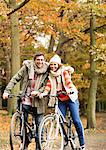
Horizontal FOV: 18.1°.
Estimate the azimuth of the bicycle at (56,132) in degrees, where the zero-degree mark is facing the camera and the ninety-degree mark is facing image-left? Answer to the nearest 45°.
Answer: approximately 45°

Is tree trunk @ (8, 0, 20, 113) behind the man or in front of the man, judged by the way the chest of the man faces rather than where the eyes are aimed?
behind

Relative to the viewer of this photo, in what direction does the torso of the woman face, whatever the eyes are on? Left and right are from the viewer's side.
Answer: facing the viewer and to the left of the viewer

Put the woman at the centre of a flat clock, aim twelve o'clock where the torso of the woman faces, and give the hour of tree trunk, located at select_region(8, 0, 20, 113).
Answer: The tree trunk is roughly at 4 o'clock from the woman.

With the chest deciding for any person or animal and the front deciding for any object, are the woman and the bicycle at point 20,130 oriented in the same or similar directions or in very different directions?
same or similar directions

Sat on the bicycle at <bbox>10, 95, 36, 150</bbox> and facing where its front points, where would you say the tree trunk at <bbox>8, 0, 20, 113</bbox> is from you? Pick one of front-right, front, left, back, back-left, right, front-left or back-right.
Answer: back-right

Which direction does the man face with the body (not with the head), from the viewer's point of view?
toward the camera

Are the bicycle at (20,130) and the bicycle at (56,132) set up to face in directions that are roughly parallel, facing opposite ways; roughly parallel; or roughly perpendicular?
roughly parallel

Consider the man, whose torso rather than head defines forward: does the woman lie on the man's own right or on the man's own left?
on the man's own left
